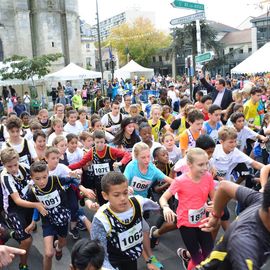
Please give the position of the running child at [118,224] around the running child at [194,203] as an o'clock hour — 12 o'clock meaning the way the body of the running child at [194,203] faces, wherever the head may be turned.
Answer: the running child at [118,224] is roughly at 3 o'clock from the running child at [194,203].

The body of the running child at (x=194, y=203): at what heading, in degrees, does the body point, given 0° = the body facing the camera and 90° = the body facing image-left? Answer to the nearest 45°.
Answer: approximately 315°

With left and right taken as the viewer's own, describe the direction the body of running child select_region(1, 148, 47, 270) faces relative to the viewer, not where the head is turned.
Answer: facing the viewer and to the right of the viewer

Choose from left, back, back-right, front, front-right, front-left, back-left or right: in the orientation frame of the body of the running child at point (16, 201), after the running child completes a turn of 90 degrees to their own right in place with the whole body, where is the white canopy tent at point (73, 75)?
back-right

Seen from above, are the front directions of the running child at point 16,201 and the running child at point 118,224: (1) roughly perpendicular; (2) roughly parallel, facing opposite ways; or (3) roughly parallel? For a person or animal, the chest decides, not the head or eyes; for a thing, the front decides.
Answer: roughly parallel

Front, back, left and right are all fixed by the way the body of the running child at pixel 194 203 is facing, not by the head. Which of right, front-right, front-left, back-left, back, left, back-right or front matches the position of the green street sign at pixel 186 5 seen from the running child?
back-left

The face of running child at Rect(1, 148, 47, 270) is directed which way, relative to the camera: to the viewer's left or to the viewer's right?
to the viewer's right

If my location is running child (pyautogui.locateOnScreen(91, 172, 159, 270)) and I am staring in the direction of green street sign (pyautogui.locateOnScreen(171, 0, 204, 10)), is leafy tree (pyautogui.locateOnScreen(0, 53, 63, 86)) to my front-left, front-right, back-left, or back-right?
front-left

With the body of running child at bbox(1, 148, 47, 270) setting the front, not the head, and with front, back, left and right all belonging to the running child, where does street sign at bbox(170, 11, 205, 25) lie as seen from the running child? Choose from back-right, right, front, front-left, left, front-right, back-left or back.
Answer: left

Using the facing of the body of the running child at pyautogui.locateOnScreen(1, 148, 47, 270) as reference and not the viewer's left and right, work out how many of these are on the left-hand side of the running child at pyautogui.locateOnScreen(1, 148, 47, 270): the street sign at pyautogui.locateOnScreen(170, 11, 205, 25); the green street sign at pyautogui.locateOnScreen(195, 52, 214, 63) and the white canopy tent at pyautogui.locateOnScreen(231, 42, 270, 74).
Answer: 3

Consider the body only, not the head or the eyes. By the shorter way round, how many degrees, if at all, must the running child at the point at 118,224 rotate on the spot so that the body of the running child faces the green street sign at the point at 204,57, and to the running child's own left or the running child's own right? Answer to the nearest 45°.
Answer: approximately 135° to the running child's own left
